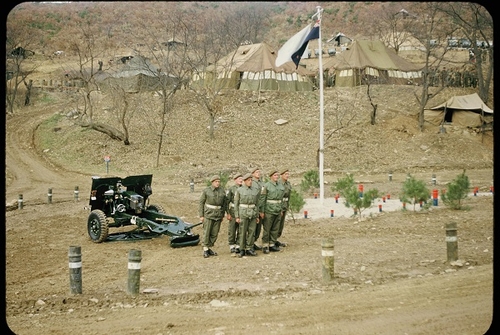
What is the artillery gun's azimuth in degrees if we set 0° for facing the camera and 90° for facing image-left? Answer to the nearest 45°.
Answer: approximately 135°

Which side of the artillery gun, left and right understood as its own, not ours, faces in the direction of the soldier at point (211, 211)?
back

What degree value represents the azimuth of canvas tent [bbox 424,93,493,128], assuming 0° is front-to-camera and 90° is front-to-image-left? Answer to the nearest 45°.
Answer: approximately 0°

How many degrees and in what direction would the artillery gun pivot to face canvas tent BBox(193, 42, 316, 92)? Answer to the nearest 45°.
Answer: approximately 45° to its right

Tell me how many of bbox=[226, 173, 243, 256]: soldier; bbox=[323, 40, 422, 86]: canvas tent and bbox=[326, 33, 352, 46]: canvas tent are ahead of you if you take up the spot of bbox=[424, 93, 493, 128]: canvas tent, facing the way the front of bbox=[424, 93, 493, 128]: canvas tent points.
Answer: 1

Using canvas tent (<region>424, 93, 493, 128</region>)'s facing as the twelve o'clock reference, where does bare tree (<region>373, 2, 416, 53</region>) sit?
The bare tree is roughly at 5 o'clock from the canvas tent.

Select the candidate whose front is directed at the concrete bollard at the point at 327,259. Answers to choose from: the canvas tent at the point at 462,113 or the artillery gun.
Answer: the canvas tent

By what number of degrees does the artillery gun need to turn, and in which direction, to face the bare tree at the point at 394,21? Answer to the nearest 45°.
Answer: approximately 90° to its right

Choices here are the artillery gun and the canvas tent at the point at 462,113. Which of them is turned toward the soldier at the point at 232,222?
the canvas tent

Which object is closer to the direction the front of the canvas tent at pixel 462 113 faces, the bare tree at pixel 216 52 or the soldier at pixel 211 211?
the soldier

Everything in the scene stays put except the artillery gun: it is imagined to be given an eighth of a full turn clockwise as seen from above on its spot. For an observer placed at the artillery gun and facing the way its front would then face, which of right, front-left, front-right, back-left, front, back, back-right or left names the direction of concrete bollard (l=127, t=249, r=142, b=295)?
back

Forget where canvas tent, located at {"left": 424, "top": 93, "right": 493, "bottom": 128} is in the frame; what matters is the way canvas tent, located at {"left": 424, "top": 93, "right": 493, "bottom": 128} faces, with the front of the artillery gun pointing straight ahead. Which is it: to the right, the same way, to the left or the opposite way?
to the left

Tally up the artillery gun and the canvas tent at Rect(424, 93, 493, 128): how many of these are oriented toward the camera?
1

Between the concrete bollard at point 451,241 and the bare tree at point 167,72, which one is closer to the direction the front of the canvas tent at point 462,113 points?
the concrete bollard

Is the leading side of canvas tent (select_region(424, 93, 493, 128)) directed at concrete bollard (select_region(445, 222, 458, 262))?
yes

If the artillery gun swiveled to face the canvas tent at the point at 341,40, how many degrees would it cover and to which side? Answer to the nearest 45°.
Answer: approximately 90° to its right
